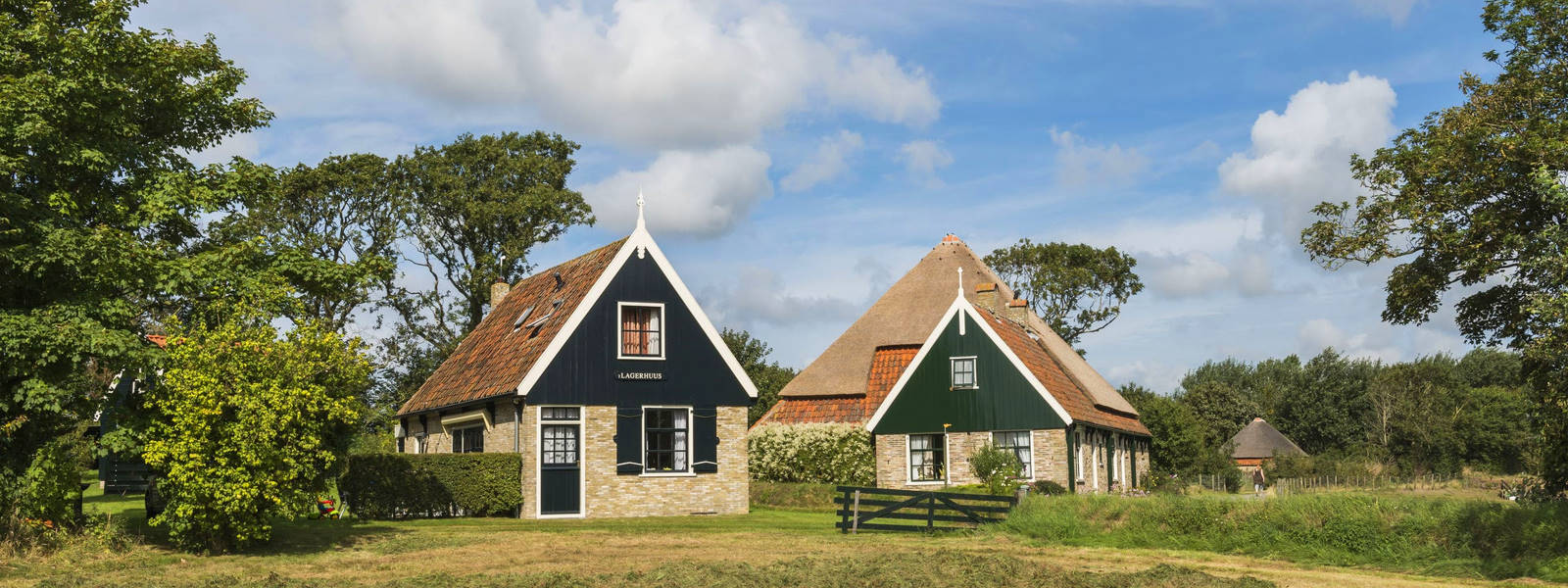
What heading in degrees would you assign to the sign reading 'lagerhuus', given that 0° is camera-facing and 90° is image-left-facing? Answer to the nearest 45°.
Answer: approximately 0°

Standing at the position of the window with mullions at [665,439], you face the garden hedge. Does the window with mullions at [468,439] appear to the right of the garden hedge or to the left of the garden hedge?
right

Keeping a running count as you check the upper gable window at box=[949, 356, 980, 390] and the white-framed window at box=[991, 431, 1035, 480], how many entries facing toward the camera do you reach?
2

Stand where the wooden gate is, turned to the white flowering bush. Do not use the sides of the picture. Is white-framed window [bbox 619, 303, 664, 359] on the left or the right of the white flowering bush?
left

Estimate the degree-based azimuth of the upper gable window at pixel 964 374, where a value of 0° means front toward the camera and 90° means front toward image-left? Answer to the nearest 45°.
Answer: approximately 0°

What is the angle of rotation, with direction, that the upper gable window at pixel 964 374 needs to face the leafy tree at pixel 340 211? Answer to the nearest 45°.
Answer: approximately 90° to its right

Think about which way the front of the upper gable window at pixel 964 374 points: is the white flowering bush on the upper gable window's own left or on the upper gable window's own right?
on the upper gable window's own right

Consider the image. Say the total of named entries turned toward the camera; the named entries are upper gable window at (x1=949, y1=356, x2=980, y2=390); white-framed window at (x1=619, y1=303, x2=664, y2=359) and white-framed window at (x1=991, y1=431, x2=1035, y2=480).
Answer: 3

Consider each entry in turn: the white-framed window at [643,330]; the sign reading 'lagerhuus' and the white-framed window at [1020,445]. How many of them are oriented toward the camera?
3
